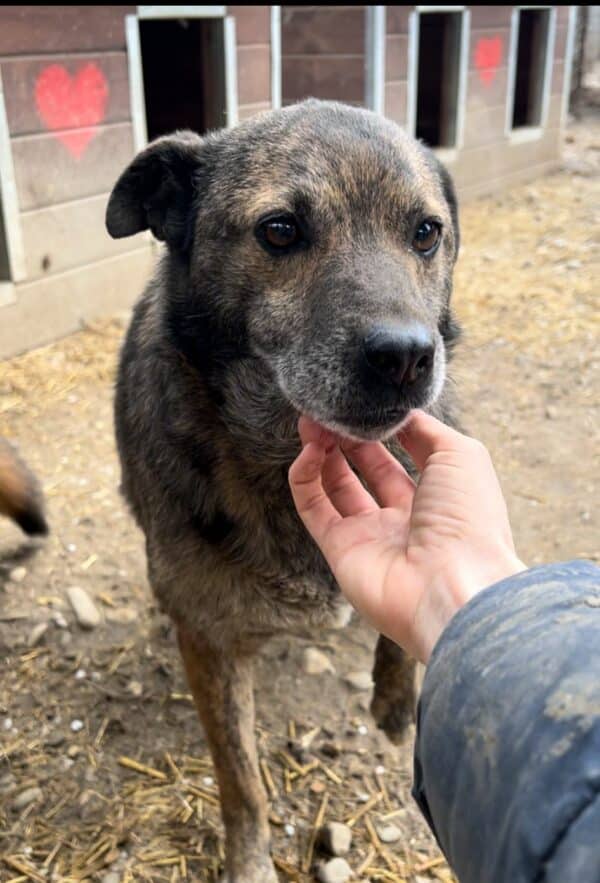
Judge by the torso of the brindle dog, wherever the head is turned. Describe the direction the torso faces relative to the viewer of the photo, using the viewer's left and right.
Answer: facing the viewer and to the right of the viewer

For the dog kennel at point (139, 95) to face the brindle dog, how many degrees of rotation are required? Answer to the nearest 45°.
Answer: approximately 45° to its right

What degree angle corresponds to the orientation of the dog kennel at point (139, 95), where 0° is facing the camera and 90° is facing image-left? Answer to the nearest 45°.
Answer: approximately 315°

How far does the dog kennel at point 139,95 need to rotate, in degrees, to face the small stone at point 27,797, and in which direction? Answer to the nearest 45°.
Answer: approximately 45° to its right

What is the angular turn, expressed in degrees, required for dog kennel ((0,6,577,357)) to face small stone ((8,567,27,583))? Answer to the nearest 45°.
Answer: approximately 45° to its right

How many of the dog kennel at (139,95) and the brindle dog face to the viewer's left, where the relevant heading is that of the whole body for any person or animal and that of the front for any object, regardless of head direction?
0

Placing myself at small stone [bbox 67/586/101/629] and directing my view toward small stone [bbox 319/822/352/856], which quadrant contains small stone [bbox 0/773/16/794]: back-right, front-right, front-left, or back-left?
front-right

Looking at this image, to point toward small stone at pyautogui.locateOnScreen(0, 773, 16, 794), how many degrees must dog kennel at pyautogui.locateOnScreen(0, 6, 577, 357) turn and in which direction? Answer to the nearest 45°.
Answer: approximately 45° to its right
